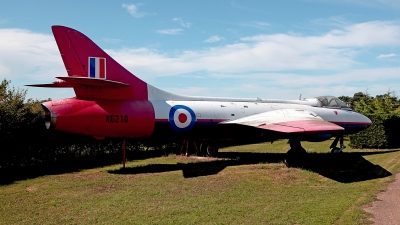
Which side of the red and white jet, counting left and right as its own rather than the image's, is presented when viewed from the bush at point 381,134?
front

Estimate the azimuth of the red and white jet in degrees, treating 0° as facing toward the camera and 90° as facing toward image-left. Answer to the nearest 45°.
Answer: approximately 225°
